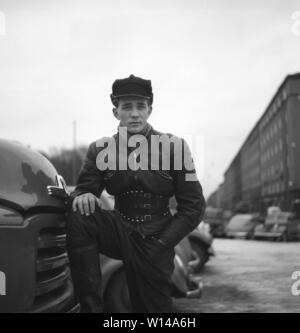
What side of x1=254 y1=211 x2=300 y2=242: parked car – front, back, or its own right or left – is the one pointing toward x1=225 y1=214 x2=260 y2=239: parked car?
right

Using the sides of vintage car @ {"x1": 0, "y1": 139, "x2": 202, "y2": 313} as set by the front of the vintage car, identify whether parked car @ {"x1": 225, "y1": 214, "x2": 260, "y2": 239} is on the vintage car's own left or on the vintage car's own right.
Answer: on the vintage car's own left

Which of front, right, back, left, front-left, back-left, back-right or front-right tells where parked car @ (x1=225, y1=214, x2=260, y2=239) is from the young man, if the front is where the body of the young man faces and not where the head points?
back

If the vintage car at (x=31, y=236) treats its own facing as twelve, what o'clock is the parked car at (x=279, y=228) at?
The parked car is roughly at 8 o'clock from the vintage car.

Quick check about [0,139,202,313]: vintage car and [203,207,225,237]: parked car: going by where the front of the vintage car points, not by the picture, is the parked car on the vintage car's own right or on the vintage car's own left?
on the vintage car's own left

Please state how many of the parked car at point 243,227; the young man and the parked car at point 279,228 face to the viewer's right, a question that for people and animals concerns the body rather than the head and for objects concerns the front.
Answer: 0

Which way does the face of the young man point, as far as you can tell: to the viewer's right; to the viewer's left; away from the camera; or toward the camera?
toward the camera

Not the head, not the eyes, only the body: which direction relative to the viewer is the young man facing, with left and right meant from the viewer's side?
facing the viewer

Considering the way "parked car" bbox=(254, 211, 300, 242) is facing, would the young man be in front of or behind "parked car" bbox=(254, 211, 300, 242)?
in front

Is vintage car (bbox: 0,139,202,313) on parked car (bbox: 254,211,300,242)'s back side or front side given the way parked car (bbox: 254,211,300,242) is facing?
on the front side

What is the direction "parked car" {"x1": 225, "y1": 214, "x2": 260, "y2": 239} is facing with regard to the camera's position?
facing the viewer and to the left of the viewer

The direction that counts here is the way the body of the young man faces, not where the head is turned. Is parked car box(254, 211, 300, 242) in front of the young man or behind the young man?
behind

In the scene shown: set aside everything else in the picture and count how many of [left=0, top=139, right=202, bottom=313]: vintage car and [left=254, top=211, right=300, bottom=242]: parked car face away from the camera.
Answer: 0
